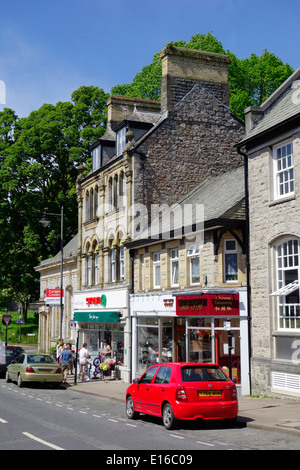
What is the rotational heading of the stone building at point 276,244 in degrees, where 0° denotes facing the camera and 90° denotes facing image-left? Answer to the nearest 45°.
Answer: approximately 45°

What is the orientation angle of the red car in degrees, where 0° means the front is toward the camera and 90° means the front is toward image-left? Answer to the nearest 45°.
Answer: approximately 135°

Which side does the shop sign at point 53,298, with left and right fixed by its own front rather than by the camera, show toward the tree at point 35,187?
back

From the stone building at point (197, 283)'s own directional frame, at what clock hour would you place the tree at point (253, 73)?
The tree is roughly at 5 o'clock from the stone building.

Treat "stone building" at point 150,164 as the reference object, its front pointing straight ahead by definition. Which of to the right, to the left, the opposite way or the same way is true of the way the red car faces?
to the right

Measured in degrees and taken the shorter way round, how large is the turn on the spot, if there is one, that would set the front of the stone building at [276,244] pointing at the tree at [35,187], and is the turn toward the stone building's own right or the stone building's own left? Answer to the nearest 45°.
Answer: approximately 90° to the stone building's own right

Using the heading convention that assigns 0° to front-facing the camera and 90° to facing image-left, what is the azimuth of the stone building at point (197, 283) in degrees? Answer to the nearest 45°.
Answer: approximately 45°

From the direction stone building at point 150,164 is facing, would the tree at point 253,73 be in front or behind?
behind
